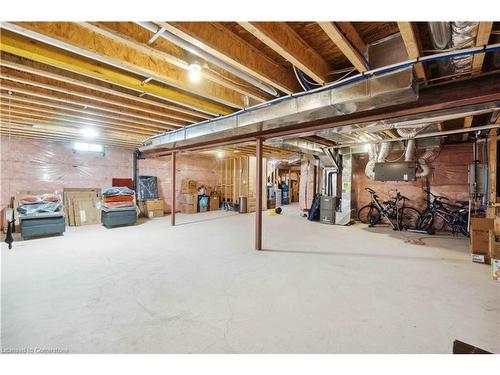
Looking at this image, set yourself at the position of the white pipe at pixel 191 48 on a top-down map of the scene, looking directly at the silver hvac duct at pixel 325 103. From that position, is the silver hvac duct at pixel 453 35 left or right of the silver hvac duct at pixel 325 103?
right

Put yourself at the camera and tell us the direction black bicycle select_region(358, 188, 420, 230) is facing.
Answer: facing to the left of the viewer

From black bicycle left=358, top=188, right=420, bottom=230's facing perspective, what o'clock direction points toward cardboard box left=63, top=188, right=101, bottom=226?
The cardboard box is roughly at 11 o'clock from the black bicycle.

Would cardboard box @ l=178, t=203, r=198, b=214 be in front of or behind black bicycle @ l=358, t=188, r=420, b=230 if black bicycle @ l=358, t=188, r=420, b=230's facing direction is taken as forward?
in front

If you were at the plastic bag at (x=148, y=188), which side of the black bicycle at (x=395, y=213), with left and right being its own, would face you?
front

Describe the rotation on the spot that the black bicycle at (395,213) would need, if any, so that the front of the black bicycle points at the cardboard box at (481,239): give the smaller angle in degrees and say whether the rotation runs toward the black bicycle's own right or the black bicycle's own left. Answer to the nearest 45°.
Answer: approximately 90° to the black bicycle's own left

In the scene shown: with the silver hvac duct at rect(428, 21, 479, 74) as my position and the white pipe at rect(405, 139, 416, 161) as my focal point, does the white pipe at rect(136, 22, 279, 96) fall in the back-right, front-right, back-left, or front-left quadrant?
back-left

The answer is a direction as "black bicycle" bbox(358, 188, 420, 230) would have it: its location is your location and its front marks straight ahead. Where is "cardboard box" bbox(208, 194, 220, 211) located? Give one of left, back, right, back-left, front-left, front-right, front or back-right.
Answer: front
